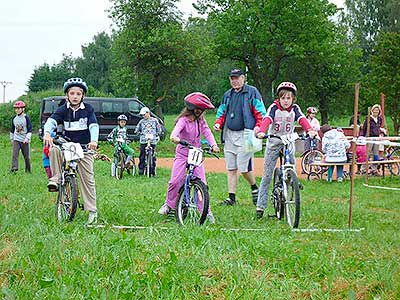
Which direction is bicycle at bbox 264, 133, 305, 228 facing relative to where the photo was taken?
toward the camera

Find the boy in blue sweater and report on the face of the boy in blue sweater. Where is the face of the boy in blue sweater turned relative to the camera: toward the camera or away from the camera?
toward the camera

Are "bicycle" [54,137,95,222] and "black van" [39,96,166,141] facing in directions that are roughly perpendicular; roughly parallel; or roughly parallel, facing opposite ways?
roughly perpendicular

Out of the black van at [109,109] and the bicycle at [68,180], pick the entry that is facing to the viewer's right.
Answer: the black van

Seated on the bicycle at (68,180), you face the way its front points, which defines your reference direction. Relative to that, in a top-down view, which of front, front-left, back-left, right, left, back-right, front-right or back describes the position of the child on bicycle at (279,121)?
left

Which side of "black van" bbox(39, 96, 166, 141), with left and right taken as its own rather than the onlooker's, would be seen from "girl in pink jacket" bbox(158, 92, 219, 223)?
right

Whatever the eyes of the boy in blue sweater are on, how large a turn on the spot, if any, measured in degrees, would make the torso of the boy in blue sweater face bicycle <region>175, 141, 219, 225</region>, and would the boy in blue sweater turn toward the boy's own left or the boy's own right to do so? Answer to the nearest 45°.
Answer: approximately 90° to the boy's own left

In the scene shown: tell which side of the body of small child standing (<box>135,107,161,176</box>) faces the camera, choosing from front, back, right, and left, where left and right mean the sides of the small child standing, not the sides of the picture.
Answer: front

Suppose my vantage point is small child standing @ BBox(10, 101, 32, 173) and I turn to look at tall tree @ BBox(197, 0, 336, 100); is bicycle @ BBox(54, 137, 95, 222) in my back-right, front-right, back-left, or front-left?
back-right

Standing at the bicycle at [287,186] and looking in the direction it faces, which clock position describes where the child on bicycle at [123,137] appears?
The child on bicycle is roughly at 5 o'clock from the bicycle.

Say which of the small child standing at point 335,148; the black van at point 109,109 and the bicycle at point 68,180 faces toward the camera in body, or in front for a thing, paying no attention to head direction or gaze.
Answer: the bicycle

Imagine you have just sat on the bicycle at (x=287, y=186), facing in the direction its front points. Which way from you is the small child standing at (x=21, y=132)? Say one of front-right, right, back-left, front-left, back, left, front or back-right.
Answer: back-right
